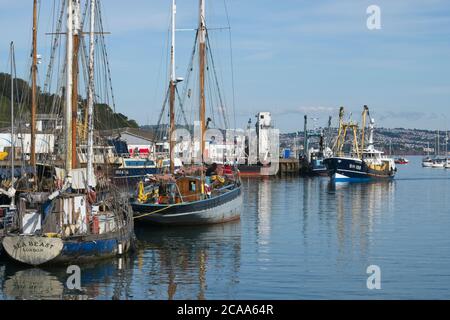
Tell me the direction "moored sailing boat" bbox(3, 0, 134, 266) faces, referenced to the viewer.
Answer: facing away from the viewer and to the right of the viewer
